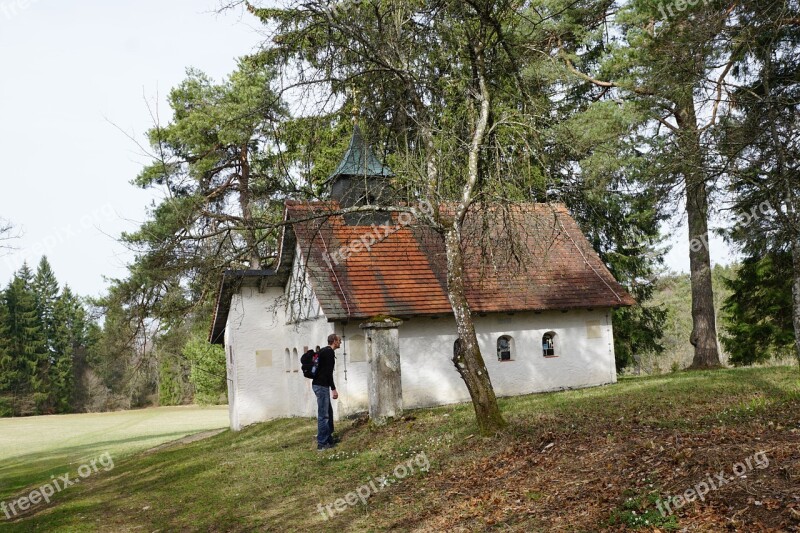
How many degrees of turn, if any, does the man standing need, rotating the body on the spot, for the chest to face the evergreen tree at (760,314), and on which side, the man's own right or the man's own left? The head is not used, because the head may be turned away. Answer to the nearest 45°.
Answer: approximately 45° to the man's own left

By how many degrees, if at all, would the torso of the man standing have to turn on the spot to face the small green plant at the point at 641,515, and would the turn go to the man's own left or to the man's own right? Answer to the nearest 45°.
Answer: approximately 90° to the man's own right

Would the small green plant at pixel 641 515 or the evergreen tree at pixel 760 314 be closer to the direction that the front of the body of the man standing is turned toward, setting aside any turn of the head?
the evergreen tree

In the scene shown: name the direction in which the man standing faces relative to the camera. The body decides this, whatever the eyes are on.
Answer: to the viewer's right
